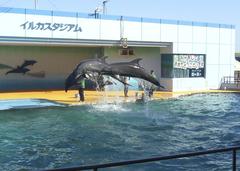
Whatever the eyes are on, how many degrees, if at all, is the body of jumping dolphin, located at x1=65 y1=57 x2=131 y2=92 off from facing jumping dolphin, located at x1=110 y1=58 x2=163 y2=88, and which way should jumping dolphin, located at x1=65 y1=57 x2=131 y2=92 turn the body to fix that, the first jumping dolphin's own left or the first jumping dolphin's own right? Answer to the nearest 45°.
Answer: approximately 180°

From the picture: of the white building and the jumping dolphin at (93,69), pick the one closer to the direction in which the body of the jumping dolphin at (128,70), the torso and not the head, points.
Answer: the jumping dolphin

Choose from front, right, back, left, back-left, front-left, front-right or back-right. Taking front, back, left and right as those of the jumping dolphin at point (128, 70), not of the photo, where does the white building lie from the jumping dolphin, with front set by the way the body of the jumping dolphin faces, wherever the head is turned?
right

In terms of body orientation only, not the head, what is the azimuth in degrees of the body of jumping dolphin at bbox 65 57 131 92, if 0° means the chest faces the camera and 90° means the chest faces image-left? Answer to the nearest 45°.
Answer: approximately 90°

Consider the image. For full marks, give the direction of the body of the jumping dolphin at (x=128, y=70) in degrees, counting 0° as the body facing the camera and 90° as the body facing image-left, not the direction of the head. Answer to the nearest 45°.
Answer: approximately 90°

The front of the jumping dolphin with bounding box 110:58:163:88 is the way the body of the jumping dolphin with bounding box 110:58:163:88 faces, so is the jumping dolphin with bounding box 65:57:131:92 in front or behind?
in front

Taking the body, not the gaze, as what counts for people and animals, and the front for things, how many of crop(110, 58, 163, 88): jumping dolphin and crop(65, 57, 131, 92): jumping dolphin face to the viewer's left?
2

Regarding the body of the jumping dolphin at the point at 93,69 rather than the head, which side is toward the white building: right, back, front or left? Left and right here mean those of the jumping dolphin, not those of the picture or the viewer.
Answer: right

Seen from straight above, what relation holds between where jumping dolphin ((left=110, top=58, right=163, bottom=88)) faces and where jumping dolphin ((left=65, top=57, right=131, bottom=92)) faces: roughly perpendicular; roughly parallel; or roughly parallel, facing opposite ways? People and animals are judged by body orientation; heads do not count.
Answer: roughly parallel
